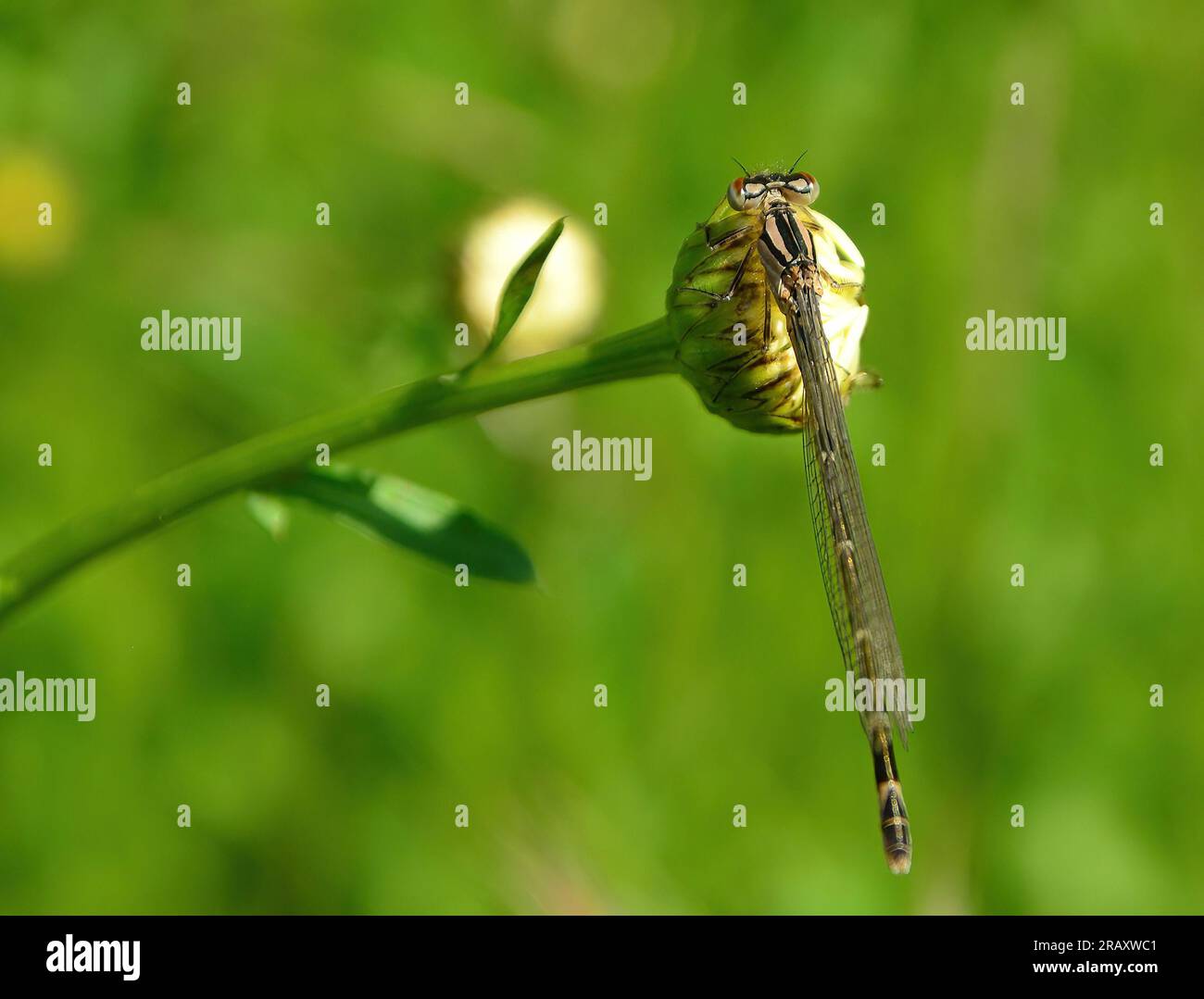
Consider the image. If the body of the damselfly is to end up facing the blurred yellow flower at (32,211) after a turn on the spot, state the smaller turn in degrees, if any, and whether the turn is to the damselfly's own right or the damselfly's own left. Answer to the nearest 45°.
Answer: approximately 45° to the damselfly's own left

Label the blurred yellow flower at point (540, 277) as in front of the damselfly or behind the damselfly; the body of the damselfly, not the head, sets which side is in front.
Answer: in front

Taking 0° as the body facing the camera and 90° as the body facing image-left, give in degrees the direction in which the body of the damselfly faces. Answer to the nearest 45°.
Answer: approximately 180°
